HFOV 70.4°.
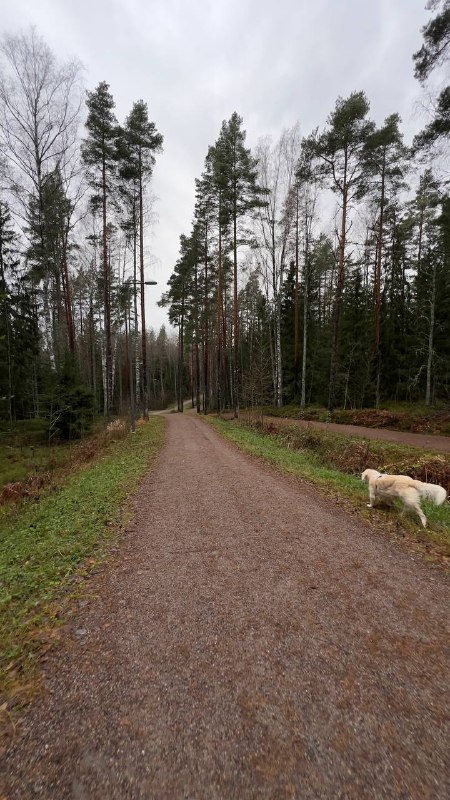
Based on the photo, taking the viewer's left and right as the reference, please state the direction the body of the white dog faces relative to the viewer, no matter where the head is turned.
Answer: facing away from the viewer and to the left of the viewer
